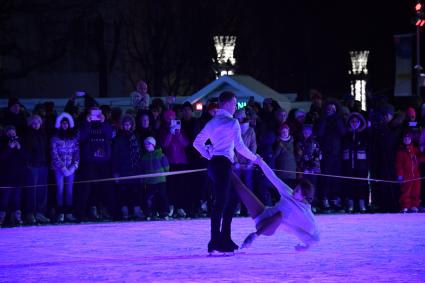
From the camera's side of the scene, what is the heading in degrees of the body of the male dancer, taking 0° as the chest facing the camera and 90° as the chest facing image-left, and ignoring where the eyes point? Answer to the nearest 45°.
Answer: approximately 225°

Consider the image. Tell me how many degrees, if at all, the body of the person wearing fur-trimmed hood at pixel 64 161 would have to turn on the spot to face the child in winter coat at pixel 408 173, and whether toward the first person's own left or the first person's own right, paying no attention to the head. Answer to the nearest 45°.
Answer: approximately 90° to the first person's own left

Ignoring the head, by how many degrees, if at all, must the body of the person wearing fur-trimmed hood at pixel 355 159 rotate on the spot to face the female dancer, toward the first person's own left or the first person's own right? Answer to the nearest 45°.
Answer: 0° — they already face them

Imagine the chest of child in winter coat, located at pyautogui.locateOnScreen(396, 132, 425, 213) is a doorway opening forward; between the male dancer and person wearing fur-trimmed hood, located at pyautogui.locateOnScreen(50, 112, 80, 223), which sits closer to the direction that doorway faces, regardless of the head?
the male dancer

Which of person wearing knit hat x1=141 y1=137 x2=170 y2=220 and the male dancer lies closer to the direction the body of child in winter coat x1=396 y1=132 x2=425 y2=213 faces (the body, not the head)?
the male dancer

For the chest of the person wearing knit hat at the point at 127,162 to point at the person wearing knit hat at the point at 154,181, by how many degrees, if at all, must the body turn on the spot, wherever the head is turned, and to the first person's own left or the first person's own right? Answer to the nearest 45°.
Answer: approximately 90° to the first person's own left

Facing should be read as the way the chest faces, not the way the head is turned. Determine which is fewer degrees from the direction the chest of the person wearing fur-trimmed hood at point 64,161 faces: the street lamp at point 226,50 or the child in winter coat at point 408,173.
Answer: the child in winter coat
